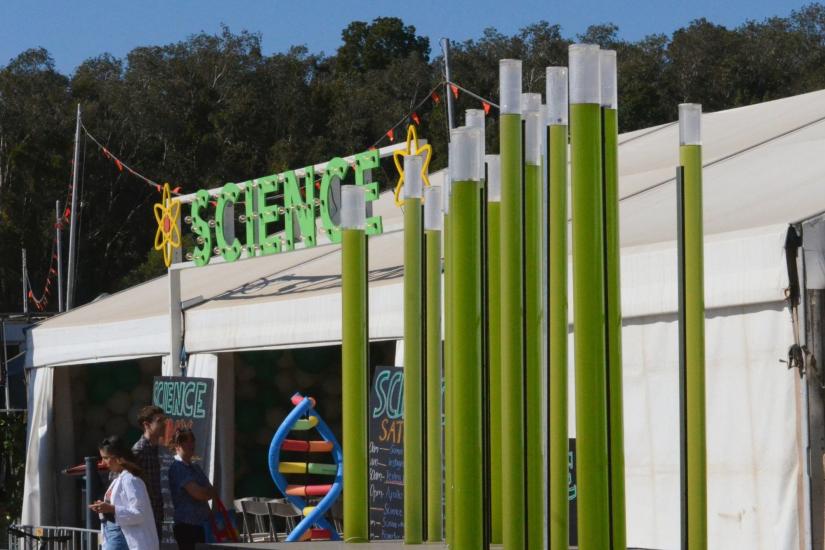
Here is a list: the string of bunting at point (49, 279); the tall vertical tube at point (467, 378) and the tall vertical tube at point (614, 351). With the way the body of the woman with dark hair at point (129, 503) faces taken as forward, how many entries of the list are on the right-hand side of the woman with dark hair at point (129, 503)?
1

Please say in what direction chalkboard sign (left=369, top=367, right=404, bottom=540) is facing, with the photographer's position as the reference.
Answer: facing the viewer

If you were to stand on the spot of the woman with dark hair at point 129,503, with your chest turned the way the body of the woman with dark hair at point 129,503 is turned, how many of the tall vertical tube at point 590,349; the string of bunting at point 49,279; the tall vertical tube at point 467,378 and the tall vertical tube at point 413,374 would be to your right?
1

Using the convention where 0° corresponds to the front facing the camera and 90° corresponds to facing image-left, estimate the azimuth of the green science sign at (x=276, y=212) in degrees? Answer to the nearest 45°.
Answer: approximately 45°

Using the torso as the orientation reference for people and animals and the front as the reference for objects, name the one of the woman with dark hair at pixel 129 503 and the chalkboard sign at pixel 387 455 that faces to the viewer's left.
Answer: the woman with dark hair

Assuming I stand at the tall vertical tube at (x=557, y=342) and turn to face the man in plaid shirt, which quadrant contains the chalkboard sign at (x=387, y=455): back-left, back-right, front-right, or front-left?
front-right

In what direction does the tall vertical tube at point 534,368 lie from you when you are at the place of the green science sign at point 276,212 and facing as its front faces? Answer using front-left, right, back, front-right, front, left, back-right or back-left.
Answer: front-left

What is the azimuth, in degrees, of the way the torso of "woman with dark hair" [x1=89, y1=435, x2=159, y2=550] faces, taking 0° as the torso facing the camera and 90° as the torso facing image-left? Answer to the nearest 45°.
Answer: approximately 90°

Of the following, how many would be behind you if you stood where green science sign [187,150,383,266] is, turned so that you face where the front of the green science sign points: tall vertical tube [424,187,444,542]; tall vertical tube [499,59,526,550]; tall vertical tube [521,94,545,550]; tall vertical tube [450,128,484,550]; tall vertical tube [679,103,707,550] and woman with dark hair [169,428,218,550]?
0

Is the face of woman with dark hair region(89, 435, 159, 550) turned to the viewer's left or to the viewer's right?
to the viewer's left

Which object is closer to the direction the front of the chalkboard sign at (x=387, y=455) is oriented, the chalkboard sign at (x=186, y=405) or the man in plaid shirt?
the man in plaid shirt

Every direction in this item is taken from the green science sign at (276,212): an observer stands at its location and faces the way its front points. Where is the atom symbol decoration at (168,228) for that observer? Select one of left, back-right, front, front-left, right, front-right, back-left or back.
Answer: right

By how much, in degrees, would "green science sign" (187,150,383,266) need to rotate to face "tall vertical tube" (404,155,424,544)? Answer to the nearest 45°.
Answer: approximately 45° to its left

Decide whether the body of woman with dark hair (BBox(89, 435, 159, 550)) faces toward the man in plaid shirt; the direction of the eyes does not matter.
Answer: no
